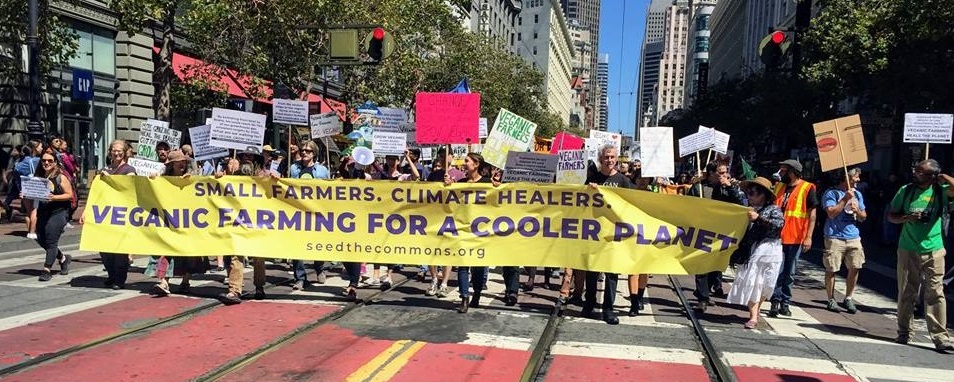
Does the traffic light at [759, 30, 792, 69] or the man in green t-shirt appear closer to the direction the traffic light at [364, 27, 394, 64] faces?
the man in green t-shirt

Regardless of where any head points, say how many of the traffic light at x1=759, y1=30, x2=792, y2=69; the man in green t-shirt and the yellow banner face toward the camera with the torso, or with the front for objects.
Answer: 3

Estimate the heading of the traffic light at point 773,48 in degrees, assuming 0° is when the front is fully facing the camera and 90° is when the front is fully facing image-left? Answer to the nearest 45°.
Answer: approximately 0°

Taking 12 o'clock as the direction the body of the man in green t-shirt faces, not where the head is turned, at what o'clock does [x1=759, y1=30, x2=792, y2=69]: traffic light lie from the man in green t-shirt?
The traffic light is roughly at 5 o'clock from the man in green t-shirt.

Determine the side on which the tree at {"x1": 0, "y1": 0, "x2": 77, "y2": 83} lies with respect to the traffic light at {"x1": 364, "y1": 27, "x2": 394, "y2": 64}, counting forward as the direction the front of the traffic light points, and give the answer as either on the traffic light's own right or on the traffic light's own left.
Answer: on the traffic light's own right

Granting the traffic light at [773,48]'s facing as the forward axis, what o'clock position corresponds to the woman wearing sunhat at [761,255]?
The woman wearing sunhat is roughly at 12 o'clock from the traffic light.

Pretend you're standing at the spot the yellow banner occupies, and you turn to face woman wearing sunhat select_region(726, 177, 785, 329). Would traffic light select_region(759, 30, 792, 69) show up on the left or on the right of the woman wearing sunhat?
left

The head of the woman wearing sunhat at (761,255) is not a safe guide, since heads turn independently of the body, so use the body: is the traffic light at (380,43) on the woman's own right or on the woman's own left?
on the woman's own right
